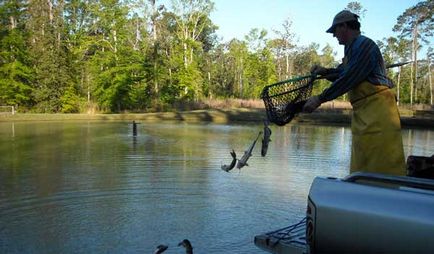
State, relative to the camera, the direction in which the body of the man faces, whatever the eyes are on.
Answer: to the viewer's left

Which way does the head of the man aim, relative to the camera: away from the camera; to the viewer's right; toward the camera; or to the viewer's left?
to the viewer's left
